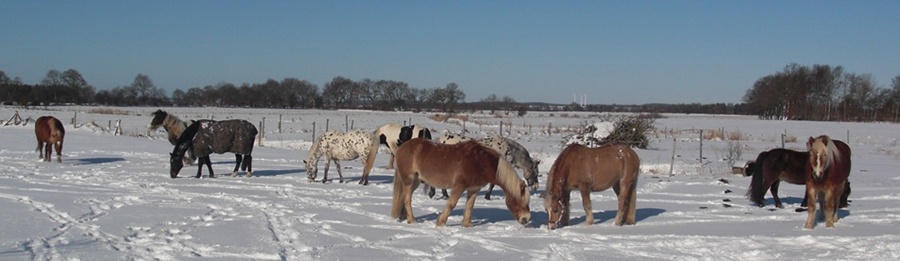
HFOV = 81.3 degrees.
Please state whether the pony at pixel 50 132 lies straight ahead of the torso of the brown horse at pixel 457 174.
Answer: no

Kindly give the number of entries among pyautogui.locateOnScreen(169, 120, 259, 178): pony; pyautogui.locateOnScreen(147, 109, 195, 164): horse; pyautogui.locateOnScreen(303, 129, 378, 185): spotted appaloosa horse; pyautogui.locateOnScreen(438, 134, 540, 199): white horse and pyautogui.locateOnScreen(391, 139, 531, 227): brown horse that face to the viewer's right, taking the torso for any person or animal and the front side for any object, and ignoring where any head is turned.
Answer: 2

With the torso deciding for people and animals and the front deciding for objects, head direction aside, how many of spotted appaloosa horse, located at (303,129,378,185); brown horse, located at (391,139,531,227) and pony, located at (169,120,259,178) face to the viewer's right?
1

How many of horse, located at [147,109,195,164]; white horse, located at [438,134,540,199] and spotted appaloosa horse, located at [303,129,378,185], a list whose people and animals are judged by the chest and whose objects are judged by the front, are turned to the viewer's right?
1

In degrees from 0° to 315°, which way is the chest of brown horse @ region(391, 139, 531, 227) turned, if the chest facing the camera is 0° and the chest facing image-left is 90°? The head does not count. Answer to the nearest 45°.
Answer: approximately 270°

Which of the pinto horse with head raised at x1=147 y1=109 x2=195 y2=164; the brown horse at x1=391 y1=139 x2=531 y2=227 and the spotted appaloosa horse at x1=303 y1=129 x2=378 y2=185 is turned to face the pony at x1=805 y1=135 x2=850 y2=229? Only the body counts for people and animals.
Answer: the brown horse

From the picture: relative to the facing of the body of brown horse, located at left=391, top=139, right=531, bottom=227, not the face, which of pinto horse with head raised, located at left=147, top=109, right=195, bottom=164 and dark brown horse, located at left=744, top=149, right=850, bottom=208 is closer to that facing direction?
the dark brown horse

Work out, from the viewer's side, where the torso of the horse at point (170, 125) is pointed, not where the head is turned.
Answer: to the viewer's left

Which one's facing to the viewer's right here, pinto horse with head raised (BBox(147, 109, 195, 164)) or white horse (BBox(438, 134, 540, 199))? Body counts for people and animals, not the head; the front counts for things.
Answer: the white horse

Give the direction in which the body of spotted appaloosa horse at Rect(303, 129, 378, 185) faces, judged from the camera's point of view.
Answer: to the viewer's left

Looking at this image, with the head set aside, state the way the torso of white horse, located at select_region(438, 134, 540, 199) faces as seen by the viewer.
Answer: to the viewer's right

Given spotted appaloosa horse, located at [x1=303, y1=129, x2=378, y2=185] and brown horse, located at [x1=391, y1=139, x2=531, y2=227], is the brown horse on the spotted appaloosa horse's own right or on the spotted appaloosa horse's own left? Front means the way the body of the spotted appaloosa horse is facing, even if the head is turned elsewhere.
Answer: on the spotted appaloosa horse's own left

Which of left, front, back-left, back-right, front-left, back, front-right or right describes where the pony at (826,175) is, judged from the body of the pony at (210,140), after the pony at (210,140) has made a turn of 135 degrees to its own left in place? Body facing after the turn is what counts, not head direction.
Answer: front

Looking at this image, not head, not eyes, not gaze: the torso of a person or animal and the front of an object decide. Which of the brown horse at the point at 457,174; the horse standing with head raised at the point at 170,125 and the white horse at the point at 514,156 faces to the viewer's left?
the horse standing with head raised

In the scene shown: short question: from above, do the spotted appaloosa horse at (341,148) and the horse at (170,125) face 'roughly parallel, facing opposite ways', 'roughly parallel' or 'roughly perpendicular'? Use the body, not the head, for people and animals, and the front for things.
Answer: roughly parallel

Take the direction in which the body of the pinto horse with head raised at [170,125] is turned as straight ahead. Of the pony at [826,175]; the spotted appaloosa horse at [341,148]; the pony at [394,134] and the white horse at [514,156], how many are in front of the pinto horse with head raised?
0

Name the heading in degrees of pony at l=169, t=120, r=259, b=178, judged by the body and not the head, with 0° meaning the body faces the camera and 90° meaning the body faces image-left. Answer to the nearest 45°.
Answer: approximately 90°

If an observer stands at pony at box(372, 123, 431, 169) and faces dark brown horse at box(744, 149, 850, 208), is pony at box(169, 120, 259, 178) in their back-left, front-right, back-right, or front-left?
back-right
